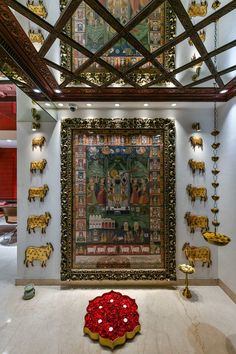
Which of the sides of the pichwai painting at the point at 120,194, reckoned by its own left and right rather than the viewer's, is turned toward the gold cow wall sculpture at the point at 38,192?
right
